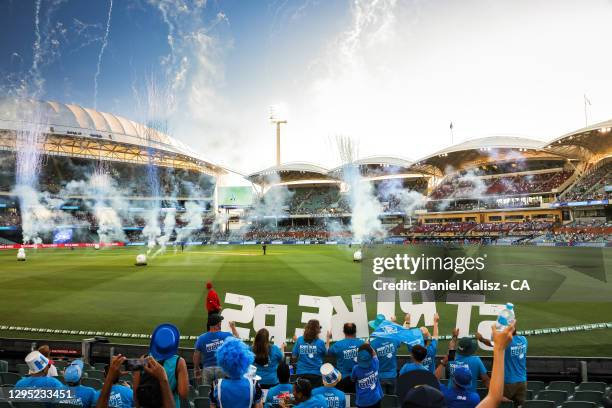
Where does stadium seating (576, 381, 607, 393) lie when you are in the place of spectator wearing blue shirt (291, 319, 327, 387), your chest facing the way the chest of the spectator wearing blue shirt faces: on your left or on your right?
on your right

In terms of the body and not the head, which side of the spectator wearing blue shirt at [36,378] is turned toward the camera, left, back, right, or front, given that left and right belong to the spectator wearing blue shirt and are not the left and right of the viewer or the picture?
back

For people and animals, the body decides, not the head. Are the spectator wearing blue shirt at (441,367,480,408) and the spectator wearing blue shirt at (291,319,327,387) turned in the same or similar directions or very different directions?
same or similar directions

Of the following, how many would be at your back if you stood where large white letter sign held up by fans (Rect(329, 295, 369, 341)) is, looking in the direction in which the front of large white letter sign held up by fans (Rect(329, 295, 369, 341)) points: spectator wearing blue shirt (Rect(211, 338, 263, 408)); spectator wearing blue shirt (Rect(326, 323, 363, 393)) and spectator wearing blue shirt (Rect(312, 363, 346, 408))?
3

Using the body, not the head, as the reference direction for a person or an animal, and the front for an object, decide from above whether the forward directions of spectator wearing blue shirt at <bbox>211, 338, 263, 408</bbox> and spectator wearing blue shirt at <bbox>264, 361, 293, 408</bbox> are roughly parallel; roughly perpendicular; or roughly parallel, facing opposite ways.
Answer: roughly parallel

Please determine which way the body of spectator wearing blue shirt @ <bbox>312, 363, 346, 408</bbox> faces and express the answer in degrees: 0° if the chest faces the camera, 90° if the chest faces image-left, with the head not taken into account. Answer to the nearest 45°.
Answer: approximately 180°

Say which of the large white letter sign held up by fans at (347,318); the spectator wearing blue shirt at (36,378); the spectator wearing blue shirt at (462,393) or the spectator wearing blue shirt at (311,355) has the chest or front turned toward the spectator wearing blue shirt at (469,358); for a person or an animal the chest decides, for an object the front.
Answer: the spectator wearing blue shirt at (462,393)

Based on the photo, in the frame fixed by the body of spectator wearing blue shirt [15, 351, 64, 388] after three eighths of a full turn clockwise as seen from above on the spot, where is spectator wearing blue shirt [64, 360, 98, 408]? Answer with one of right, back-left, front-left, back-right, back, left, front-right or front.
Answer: front

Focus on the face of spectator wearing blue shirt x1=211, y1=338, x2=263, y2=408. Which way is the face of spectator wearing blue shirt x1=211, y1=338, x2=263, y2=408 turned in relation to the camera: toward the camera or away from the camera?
away from the camera

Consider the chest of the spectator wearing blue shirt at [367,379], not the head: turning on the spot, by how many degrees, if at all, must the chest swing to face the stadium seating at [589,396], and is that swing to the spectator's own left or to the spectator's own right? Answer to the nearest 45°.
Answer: approximately 90° to the spectator's own right

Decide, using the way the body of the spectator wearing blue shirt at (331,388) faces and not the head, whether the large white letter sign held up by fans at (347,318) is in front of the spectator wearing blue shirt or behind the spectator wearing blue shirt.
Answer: in front

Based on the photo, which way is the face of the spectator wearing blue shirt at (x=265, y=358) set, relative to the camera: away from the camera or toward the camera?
away from the camera

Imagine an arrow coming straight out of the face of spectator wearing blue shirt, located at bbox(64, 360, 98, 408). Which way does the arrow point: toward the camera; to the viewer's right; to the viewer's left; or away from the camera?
away from the camera

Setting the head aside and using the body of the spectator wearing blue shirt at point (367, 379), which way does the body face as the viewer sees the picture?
away from the camera

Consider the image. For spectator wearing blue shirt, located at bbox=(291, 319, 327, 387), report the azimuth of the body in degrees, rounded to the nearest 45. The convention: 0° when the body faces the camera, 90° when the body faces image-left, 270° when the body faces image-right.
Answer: approximately 180°

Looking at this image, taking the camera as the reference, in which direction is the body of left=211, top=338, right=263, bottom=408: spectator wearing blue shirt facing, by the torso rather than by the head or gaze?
away from the camera

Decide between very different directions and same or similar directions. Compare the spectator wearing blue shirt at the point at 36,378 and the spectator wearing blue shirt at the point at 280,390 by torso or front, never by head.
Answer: same or similar directions

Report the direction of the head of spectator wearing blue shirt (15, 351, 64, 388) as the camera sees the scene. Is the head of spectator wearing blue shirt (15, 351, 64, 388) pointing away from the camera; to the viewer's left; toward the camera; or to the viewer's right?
away from the camera

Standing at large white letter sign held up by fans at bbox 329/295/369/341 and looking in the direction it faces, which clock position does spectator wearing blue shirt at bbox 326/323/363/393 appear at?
The spectator wearing blue shirt is roughly at 6 o'clock from the large white letter sign held up by fans.

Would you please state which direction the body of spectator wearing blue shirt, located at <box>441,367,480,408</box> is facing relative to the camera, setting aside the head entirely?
away from the camera

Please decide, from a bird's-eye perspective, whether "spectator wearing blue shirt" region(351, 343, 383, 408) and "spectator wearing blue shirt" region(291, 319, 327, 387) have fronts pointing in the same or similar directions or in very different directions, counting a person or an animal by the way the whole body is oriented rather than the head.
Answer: same or similar directions
